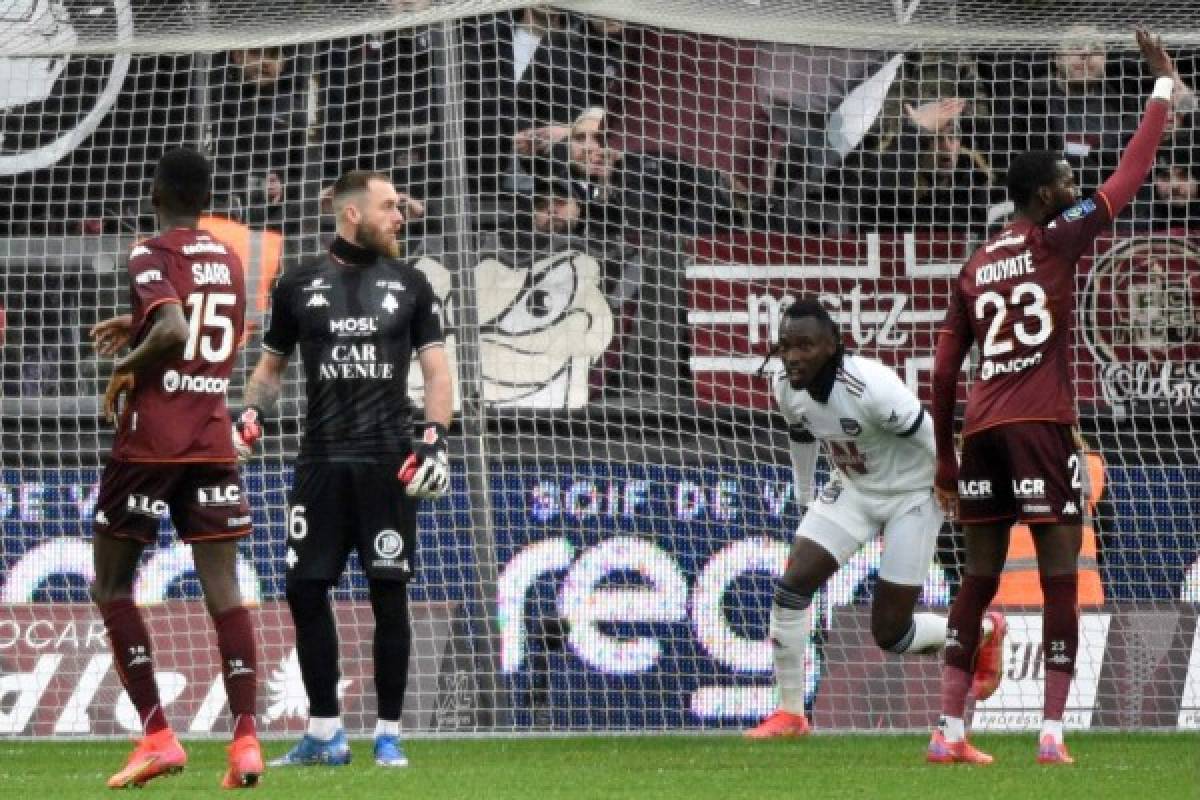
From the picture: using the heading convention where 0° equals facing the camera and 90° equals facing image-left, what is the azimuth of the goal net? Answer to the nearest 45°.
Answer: approximately 0°

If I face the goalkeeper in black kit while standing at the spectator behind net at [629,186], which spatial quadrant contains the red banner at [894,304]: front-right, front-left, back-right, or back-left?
front-left

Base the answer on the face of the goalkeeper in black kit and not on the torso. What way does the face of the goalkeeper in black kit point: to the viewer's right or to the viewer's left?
to the viewer's right

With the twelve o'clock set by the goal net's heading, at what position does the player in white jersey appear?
The player in white jersey is roughly at 11 o'clock from the goal net.

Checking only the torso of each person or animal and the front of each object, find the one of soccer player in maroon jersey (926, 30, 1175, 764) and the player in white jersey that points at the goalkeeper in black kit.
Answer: the player in white jersey

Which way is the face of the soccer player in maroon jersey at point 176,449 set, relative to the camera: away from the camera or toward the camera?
away from the camera

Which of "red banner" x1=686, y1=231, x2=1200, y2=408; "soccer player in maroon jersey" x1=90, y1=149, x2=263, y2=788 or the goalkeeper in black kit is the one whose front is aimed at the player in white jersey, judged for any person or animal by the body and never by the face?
the red banner
